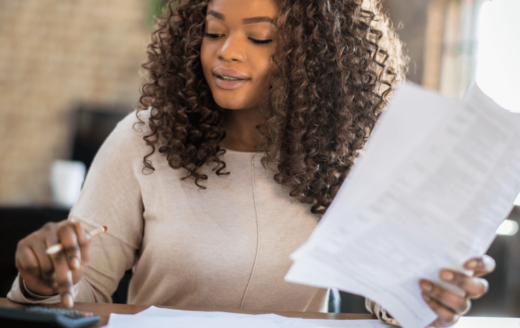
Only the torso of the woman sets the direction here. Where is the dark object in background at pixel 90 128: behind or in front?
behind

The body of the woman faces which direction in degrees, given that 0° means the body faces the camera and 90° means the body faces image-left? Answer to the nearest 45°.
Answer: approximately 0°
